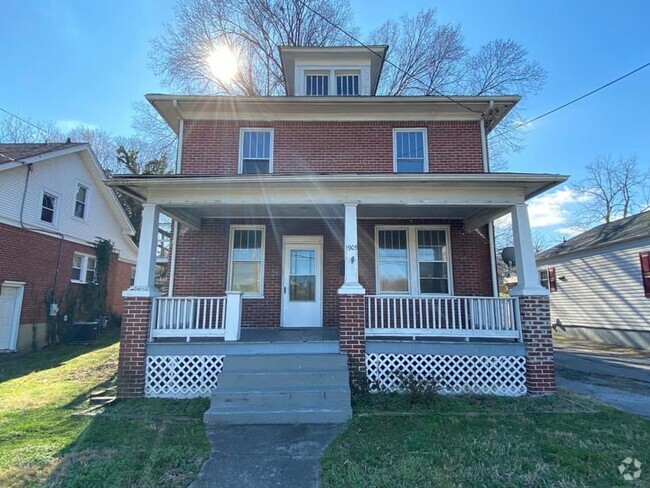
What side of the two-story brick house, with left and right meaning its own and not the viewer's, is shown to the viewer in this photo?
front

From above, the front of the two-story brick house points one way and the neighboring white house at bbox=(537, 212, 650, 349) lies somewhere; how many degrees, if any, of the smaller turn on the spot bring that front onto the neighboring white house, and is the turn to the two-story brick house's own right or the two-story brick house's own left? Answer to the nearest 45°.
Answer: approximately 135° to the two-story brick house's own left

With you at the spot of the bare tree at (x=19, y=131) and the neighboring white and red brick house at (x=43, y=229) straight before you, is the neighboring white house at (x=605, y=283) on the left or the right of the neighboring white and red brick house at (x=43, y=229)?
left

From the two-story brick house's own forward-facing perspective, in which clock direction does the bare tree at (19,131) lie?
The bare tree is roughly at 4 o'clock from the two-story brick house.

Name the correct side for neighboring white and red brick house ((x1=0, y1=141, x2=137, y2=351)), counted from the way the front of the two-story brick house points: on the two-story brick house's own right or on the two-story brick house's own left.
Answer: on the two-story brick house's own right
